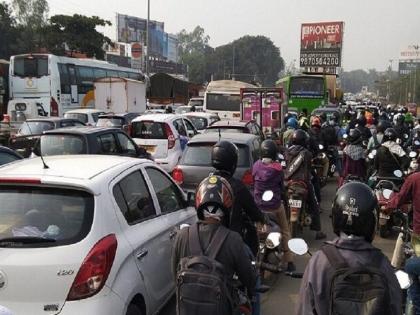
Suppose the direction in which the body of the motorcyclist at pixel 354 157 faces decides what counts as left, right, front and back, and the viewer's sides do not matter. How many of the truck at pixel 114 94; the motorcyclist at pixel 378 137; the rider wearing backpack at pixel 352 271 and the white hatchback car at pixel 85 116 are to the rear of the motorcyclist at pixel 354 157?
1

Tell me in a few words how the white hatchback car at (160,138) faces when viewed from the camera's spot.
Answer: facing away from the viewer and to the right of the viewer

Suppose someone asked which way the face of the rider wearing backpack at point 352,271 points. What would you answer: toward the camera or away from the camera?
away from the camera

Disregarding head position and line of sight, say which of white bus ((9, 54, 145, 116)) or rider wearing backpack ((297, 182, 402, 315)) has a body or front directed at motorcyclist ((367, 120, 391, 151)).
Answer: the rider wearing backpack

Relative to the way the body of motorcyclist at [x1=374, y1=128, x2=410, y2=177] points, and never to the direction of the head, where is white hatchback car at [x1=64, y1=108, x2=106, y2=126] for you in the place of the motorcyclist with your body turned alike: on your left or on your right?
on your left

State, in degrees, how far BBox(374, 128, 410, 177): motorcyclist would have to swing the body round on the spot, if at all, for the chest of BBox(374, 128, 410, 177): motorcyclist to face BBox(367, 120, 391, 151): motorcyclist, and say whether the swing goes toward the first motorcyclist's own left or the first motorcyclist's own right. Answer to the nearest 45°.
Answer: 0° — they already face them

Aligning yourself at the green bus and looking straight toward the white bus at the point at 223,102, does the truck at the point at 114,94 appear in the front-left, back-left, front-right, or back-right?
front-right

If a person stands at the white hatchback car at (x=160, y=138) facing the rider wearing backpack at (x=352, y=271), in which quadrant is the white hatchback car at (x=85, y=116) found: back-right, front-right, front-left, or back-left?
back-right

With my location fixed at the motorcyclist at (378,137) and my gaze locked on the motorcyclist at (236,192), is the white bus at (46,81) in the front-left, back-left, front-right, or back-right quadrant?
back-right

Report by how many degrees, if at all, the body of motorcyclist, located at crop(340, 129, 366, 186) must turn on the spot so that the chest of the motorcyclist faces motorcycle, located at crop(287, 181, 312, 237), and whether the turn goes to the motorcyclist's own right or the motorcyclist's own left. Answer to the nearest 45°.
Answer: approximately 180°

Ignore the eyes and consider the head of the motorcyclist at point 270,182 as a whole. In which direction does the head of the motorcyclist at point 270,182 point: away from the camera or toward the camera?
away from the camera

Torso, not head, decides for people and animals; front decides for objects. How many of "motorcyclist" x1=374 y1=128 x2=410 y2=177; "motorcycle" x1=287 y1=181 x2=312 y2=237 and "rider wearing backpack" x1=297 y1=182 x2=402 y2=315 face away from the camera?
3

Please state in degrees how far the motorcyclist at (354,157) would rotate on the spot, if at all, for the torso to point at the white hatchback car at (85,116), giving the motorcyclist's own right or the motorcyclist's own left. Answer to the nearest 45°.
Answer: approximately 45° to the motorcyclist's own left

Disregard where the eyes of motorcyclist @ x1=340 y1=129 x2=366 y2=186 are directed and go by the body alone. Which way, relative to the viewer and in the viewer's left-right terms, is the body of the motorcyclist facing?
facing away from the viewer

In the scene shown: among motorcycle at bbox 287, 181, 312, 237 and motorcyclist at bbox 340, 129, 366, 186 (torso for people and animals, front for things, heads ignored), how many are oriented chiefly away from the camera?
2

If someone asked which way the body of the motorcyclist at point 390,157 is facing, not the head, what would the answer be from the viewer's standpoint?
away from the camera
